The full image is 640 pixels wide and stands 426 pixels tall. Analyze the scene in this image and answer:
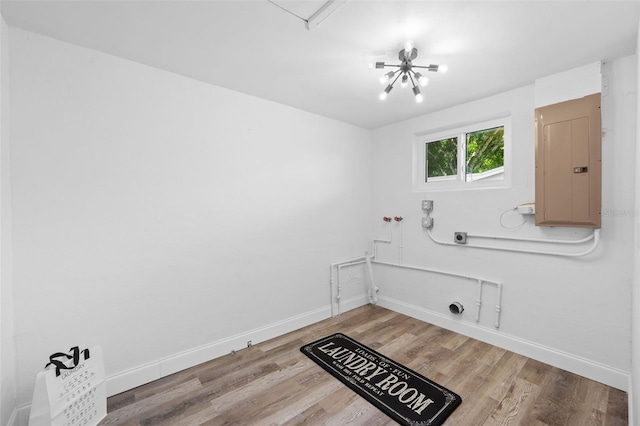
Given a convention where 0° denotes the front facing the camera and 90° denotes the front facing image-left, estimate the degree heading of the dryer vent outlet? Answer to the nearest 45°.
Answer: approximately 45°

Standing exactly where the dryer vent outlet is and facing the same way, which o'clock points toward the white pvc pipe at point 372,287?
The white pvc pipe is roughly at 2 o'clock from the dryer vent outlet.
